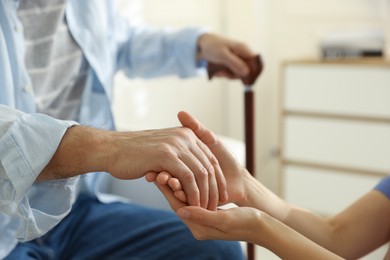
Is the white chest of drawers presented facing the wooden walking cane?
yes

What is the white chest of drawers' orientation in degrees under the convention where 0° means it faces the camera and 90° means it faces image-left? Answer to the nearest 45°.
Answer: approximately 0°
